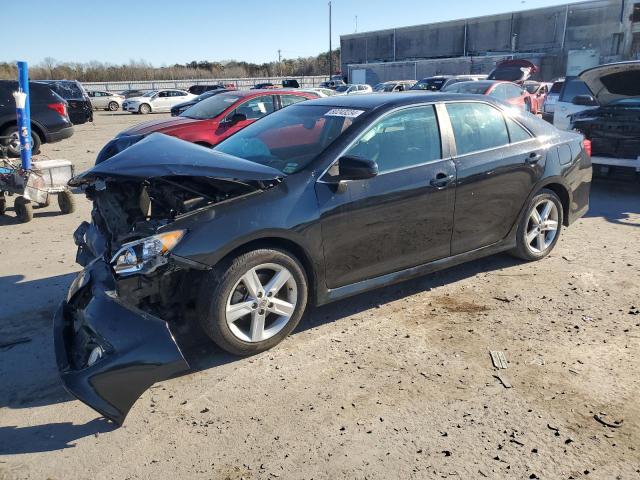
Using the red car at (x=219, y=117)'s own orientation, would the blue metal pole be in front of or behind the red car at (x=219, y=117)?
in front

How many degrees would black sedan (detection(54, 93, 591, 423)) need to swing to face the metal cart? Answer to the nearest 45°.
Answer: approximately 90° to its right

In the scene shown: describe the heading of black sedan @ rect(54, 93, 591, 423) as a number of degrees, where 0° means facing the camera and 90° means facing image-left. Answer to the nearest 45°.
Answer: approximately 45°

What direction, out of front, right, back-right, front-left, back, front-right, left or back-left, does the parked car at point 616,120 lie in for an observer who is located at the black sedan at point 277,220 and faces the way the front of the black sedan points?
back

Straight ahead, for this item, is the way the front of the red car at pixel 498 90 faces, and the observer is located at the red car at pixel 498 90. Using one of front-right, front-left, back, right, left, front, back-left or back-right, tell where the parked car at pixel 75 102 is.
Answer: front-right

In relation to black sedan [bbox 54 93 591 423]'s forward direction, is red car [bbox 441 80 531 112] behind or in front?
behind

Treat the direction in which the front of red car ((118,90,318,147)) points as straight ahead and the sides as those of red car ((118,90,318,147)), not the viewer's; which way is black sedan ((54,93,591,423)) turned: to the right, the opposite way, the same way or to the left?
the same way

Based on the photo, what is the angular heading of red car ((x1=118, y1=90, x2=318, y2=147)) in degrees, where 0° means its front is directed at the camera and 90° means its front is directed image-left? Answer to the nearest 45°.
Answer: approximately 45°

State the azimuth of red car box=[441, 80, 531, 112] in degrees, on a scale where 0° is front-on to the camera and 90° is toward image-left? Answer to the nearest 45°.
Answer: approximately 45°

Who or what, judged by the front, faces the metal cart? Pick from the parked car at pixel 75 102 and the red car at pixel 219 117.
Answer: the red car

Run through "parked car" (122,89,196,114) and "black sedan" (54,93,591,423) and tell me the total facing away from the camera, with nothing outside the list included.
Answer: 0
